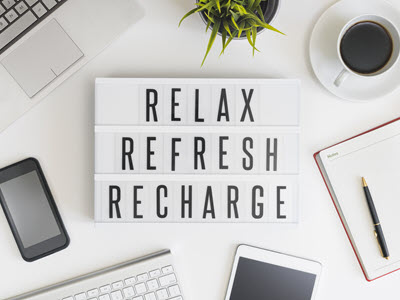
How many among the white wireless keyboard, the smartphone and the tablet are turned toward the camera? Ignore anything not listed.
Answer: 3

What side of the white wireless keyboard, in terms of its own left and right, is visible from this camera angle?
front

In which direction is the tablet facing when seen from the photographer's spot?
facing the viewer

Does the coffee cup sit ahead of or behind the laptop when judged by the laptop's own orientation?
ahead

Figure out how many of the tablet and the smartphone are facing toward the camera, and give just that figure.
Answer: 2

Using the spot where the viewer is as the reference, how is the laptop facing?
facing the viewer and to the right of the viewer
